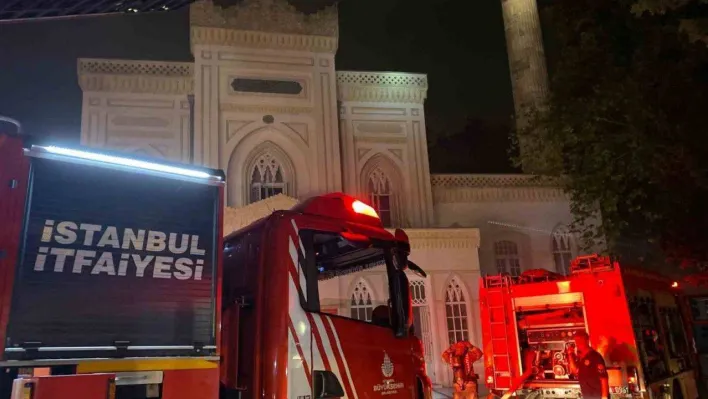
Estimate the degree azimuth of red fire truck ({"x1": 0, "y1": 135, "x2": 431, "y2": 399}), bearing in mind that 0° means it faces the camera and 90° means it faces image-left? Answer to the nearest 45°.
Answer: approximately 225°

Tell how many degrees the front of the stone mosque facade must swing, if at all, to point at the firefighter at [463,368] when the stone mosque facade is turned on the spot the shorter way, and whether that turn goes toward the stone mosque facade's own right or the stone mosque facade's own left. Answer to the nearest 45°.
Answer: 0° — it already faces them

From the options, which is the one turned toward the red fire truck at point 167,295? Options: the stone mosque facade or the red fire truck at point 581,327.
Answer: the stone mosque facade

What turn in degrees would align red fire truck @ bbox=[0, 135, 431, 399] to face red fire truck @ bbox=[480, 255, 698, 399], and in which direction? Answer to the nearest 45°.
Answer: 0° — it already faces it

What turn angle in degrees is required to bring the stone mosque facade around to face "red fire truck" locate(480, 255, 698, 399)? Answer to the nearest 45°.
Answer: approximately 45° to its left

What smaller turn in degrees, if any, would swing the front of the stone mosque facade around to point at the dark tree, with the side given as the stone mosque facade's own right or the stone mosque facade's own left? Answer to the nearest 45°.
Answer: approximately 45° to the stone mosque facade's own left
